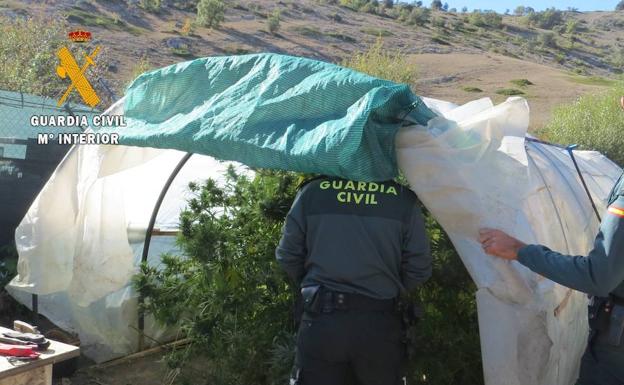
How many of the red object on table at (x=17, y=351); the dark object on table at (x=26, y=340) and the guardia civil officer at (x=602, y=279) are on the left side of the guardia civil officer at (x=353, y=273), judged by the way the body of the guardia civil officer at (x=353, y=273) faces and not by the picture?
2

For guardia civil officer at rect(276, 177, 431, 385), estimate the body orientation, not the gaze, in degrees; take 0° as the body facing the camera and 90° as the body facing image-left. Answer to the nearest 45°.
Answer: approximately 180°

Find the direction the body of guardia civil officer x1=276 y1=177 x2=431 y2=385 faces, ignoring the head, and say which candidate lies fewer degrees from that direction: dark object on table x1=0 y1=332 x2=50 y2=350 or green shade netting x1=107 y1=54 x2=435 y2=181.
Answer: the green shade netting

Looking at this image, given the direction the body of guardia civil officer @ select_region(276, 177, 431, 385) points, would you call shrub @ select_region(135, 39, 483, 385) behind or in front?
in front

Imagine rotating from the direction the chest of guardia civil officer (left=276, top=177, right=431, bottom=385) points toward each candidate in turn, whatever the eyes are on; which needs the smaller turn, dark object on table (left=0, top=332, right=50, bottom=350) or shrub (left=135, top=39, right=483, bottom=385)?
the shrub

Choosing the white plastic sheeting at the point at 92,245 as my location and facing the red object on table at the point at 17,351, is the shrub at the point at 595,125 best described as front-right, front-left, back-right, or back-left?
back-left

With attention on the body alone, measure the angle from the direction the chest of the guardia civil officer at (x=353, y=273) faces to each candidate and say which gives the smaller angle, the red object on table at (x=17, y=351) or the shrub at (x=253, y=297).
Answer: the shrub

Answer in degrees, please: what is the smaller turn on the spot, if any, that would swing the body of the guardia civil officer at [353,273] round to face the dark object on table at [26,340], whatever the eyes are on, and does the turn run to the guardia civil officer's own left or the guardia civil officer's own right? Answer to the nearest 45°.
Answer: approximately 90° to the guardia civil officer's own left

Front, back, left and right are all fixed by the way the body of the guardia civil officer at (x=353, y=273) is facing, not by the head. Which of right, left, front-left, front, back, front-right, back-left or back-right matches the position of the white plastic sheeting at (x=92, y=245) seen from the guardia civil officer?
front-left

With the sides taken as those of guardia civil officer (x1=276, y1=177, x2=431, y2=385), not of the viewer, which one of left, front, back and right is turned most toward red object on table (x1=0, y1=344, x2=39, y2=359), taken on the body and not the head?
left

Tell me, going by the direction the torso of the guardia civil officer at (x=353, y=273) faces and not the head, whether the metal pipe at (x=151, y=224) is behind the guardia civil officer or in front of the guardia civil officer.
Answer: in front
